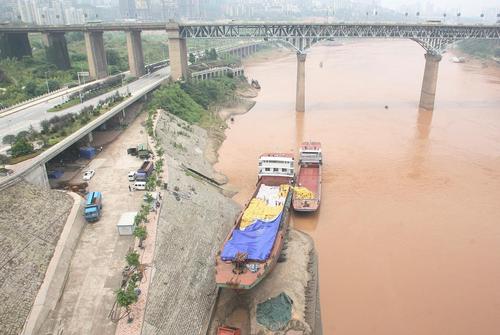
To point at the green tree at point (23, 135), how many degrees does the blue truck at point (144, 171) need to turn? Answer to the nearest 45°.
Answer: approximately 90° to its right

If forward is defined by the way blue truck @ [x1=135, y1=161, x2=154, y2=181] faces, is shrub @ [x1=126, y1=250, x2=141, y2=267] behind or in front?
in front

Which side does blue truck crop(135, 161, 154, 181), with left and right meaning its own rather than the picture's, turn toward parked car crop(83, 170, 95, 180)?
right

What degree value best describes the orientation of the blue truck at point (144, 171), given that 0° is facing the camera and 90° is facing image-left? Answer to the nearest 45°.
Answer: approximately 45°

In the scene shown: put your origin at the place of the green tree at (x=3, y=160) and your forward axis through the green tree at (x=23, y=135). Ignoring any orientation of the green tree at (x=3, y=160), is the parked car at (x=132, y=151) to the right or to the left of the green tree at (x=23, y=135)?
right

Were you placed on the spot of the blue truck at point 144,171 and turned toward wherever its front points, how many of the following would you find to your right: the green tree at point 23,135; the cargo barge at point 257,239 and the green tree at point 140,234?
1

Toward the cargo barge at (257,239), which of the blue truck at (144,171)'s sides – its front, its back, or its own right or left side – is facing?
left

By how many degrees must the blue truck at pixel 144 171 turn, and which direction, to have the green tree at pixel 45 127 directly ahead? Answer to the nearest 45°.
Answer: approximately 90° to its right

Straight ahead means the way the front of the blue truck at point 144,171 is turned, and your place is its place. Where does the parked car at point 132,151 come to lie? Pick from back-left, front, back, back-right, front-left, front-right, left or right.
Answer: back-right
